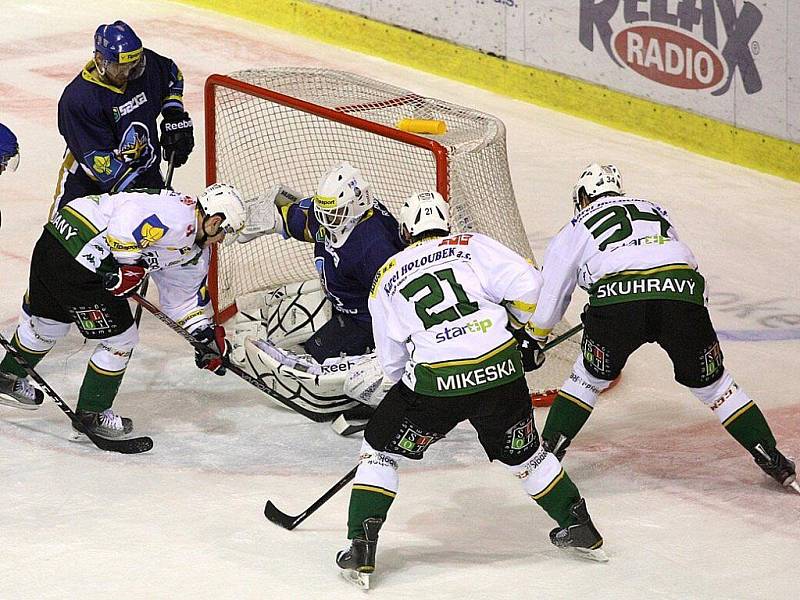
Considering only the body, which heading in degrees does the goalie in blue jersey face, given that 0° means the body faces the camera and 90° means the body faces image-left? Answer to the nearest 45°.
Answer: approximately 45°

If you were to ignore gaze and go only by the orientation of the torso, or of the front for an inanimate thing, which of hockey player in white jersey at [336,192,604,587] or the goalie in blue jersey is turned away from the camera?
the hockey player in white jersey

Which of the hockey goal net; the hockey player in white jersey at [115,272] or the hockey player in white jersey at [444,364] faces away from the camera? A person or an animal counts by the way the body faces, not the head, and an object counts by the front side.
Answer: the hockey player in white jersey at [444,364]

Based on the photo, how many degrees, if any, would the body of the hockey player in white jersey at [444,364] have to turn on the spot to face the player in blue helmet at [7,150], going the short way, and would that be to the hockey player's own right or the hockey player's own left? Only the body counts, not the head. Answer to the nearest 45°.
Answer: approximately 45° to the hockey player's own left

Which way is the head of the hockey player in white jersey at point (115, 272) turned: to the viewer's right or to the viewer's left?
to the viewer's right

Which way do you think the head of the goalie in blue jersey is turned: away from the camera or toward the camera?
toward the camera

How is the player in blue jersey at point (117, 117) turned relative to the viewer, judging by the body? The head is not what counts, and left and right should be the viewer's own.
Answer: facing the viewer and to the right of the viewer

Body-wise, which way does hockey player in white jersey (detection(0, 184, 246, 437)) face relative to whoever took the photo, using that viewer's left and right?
facing to the right of the viewer

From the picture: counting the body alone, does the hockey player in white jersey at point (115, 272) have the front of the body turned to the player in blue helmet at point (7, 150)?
no

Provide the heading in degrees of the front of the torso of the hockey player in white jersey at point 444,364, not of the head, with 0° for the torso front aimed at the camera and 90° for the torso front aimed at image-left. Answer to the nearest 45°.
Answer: approximately 180°

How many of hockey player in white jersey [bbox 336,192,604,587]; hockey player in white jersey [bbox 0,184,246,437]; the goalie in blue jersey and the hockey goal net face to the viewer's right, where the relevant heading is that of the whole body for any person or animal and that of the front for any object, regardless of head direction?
1

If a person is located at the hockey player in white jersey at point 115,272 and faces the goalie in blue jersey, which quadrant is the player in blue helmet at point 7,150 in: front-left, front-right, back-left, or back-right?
back-left

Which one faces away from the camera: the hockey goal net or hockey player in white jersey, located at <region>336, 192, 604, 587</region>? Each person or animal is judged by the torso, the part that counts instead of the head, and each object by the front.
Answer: the hockey player in white jersey

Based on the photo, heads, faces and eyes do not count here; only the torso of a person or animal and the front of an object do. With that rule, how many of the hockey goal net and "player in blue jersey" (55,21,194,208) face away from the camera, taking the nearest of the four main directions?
0

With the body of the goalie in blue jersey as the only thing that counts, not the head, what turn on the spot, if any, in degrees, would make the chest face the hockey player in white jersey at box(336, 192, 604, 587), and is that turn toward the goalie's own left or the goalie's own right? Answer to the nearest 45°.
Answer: approximately 45° to the goalie's own left

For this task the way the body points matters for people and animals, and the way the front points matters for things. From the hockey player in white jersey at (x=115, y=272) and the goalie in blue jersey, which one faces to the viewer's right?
the hockey player in white jersey

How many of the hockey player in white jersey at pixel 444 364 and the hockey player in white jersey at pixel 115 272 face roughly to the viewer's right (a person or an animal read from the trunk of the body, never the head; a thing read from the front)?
1

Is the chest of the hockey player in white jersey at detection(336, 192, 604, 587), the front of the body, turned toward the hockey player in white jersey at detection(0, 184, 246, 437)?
no
